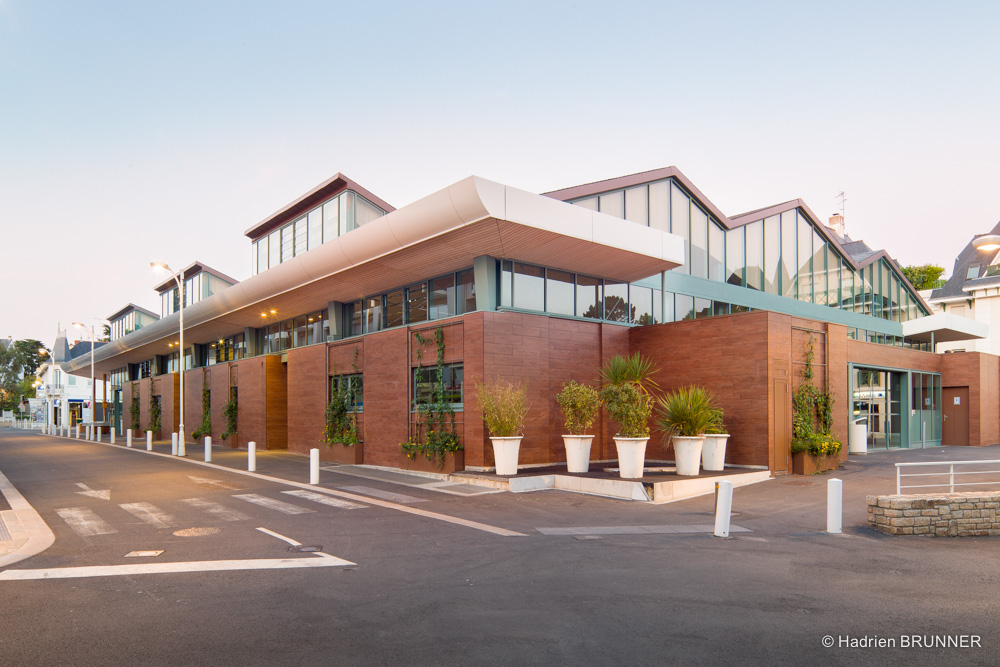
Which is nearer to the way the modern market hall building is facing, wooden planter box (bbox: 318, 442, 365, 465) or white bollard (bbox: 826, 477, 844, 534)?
the white bollard
